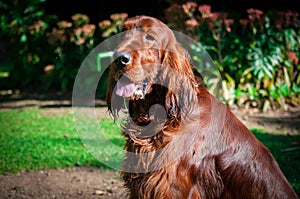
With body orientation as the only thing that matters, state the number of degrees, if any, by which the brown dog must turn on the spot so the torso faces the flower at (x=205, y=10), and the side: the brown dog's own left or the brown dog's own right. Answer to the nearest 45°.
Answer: approximately 135° to the brown dog's own right

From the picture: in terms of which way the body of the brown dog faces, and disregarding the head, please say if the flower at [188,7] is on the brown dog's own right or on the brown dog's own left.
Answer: on the brown dog's own right

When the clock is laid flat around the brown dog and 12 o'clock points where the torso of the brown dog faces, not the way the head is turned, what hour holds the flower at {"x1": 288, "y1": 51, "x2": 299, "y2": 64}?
The flower is roughly at 5 o'clock from the brown dog.

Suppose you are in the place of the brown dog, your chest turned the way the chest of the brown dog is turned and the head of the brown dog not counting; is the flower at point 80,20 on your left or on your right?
on your right

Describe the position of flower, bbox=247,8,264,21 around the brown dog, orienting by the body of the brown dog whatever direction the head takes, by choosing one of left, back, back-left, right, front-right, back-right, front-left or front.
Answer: back-right

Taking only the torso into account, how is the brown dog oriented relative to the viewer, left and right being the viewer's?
facing the viewer and to the left of the viewer

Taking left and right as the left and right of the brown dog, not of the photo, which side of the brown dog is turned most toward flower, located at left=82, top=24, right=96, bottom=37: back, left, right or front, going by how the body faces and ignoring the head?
right

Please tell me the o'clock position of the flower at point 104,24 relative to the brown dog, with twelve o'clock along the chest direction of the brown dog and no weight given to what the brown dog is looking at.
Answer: The flower is roughly at 4 o'clock from the brown dog.

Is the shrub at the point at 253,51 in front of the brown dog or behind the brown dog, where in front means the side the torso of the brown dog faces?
behind
